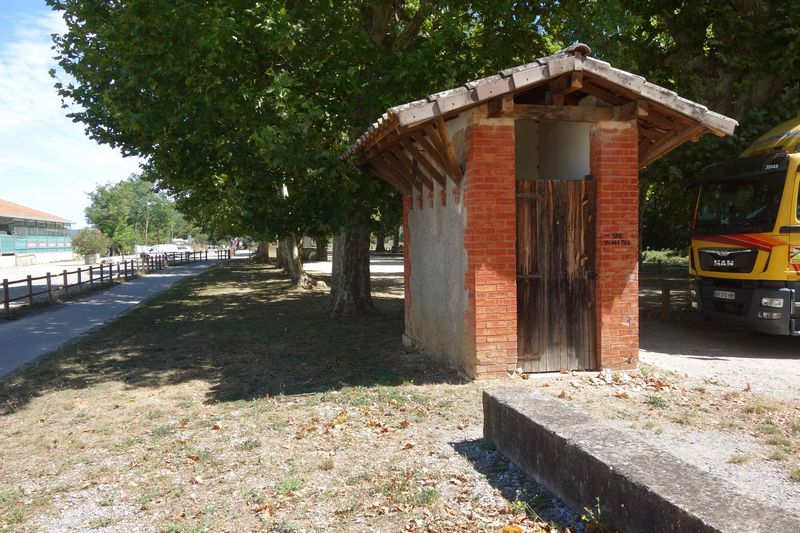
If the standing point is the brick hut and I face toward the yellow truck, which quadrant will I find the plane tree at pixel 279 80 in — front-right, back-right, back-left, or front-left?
back-left

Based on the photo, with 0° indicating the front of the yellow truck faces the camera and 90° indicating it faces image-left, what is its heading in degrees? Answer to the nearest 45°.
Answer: approximately 45°

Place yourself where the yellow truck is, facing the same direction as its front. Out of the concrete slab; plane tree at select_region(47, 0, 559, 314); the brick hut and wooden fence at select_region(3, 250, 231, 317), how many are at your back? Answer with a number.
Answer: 0

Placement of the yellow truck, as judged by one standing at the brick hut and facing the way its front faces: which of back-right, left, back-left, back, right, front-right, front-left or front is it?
left

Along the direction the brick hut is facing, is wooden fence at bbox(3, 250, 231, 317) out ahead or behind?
behind

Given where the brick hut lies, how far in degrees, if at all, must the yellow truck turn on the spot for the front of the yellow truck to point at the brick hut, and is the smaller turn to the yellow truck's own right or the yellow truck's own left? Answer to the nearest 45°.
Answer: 0° — it already faces it

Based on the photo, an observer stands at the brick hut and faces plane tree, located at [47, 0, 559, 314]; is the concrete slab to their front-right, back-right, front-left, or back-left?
back-left

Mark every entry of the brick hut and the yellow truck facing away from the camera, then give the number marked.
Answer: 0

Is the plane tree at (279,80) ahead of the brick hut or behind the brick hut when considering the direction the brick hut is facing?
behind

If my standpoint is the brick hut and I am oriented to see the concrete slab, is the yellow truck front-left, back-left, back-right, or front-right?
back-left

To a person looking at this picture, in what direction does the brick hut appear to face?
facing the viewer and to the right of the viewer

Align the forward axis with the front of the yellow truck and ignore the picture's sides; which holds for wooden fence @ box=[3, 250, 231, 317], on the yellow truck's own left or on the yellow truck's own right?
on the yellow truck's own right

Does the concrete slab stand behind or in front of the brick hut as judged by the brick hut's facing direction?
in front
